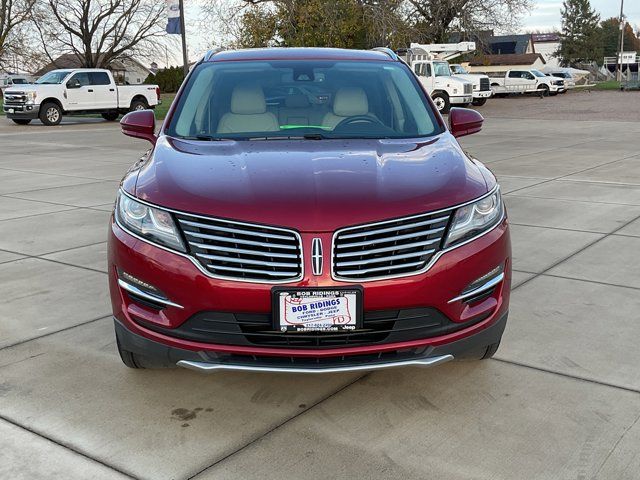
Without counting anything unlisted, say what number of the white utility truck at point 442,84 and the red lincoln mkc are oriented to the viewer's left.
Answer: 0

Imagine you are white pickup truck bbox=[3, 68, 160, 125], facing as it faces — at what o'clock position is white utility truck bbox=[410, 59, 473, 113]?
white utility truck bbox=[410, 59, 473, 113] is roughly at 7 o'clock from white pickup truck bbox=[3, 68, 160, 125].

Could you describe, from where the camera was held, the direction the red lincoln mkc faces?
facing the viewer

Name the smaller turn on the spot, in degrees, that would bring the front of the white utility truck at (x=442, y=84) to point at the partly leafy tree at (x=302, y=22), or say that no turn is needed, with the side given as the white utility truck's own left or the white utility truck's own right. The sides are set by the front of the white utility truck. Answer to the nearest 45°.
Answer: approximately 180°

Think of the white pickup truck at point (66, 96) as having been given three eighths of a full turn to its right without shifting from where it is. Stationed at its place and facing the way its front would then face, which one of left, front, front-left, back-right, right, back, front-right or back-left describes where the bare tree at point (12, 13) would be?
front

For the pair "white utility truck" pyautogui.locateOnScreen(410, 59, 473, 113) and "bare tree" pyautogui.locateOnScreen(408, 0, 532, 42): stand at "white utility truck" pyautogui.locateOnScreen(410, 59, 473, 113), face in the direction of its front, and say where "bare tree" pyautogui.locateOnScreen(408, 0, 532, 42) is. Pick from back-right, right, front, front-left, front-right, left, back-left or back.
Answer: back-left

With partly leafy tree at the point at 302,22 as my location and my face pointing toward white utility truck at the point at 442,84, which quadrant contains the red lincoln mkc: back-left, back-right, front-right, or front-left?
front-right

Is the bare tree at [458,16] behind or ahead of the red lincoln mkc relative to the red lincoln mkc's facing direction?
behind

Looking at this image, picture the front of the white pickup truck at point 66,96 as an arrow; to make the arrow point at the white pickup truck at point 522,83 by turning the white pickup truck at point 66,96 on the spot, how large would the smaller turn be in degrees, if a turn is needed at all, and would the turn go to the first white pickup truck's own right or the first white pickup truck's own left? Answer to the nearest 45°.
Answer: approximately 180°

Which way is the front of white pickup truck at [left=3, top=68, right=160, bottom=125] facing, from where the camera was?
facing the viewer and to the left of the viewer

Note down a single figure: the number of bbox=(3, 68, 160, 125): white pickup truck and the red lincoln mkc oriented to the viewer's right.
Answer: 0

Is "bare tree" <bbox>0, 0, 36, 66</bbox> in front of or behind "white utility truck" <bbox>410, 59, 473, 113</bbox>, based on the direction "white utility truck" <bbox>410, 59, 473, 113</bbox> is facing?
behind

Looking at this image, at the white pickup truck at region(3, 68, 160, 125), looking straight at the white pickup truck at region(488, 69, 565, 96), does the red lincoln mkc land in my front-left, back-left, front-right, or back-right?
back-right

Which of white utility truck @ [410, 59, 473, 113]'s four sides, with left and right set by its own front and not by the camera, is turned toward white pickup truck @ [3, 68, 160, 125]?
right

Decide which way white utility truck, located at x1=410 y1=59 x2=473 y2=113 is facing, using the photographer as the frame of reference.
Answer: facing the viewer and to the right of the viewer

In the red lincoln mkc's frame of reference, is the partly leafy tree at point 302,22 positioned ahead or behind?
behind
